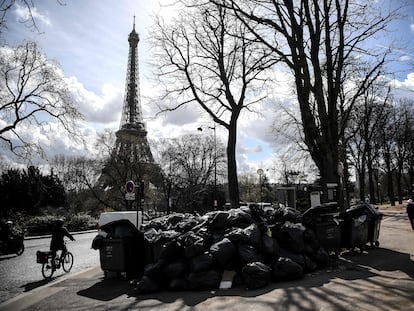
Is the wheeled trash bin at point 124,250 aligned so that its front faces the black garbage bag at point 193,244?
no

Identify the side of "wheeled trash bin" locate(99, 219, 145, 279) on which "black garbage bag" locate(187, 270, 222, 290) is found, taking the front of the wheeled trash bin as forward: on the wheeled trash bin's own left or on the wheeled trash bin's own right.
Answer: on the wheeled trash bin's own left

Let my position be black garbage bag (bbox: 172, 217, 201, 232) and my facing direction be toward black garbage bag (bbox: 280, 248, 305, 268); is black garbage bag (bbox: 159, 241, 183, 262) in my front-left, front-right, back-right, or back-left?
front-right

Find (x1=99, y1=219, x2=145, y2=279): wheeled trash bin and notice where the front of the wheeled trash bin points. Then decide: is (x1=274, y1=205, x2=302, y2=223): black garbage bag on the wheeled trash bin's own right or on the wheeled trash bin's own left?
on the wheeled trash bin's own left

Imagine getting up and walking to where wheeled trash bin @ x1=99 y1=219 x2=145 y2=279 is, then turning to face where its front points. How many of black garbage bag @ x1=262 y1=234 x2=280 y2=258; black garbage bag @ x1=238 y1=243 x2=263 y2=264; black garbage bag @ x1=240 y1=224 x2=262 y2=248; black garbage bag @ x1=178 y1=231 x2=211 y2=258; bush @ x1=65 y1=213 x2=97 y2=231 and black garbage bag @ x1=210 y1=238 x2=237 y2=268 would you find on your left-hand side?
5

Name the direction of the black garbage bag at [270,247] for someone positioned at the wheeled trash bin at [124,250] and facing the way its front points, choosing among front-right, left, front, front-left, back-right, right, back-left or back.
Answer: left

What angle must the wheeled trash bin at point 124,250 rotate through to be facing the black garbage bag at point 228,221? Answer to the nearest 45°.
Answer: approximately 135° to its left

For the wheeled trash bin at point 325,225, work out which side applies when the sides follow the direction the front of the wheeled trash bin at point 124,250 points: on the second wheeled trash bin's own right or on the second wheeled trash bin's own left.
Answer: on the second wheeled trash bin's own left

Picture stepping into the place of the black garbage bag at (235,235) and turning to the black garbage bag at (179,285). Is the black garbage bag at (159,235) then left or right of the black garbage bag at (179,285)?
right

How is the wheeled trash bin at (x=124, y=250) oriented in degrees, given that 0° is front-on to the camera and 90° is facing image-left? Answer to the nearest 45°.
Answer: approximately 45°

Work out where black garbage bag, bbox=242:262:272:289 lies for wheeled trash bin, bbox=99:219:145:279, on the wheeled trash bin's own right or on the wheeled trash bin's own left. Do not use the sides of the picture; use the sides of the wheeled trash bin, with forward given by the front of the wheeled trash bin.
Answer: on the wheeled trash bin's own left

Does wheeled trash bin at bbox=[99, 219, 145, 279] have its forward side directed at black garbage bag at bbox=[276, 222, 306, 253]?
no

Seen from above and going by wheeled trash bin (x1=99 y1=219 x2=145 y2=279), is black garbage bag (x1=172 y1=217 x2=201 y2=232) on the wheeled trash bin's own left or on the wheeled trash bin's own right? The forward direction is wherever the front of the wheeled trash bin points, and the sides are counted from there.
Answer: on the wheeled trash bin's own left
